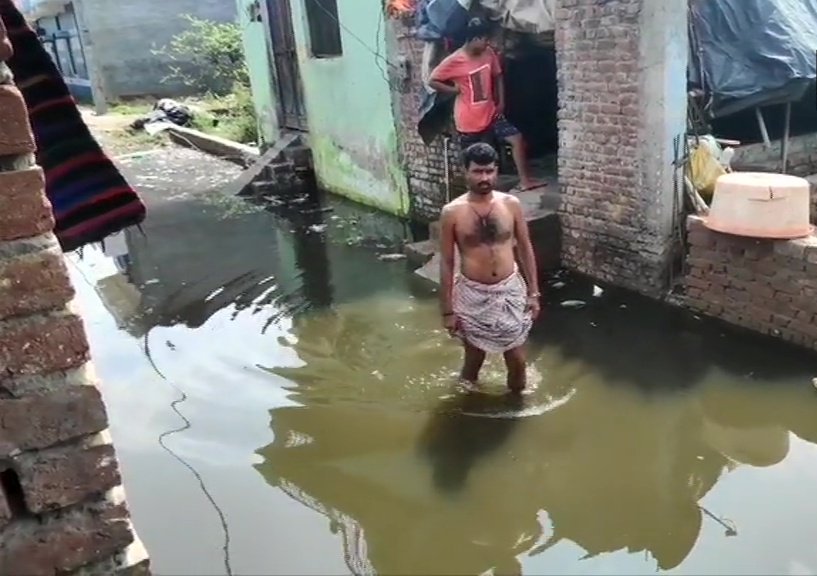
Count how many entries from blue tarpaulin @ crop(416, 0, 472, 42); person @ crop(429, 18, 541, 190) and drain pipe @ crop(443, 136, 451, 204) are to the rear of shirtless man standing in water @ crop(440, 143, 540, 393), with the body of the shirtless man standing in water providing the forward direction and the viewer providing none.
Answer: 3

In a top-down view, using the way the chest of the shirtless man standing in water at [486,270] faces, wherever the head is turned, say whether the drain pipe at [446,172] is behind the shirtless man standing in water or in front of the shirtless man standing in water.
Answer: behind

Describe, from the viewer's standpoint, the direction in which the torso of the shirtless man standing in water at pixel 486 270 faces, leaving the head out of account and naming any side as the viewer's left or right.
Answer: facing the viewer

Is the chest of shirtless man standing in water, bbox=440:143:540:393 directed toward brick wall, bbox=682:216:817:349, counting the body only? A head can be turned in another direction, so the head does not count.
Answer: no

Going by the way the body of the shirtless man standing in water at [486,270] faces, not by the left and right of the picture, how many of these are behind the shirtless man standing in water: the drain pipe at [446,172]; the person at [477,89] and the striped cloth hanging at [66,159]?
2

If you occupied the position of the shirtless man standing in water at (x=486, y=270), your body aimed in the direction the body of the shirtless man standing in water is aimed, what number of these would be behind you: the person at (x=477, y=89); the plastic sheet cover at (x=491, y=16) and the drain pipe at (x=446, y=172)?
3

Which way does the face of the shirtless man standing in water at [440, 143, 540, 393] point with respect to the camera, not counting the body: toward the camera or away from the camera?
toward the camera

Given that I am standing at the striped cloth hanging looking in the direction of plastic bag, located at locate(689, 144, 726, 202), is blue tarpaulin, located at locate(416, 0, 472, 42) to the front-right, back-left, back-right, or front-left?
front-left

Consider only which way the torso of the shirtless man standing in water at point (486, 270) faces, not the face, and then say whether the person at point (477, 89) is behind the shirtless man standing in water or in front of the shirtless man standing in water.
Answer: behind

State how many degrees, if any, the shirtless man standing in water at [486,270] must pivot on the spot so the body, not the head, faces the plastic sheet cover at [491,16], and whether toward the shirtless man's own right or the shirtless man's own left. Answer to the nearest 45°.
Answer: approximately 180°

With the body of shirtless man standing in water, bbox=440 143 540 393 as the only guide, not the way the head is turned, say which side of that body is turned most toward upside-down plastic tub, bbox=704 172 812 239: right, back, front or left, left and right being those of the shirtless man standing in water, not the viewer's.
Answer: left

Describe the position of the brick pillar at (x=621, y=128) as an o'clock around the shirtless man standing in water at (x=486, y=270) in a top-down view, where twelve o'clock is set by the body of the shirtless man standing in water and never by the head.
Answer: The brick pillar is roughly at 7 o'clock from the shirtless man standing in water.

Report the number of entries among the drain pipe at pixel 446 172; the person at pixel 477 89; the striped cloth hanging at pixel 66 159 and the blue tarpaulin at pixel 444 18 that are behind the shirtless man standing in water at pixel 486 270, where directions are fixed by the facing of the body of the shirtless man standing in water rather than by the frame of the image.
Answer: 3

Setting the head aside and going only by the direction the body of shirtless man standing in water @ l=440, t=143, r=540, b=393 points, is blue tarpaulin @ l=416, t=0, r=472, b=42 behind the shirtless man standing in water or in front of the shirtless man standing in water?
behind

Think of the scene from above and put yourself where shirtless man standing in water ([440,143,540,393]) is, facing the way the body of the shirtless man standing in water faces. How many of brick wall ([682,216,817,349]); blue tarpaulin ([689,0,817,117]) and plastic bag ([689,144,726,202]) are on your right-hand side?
0
